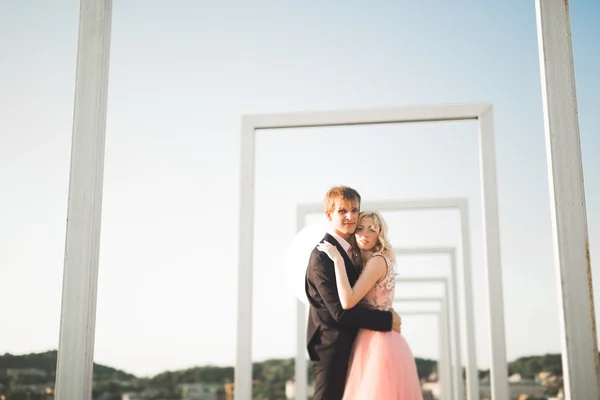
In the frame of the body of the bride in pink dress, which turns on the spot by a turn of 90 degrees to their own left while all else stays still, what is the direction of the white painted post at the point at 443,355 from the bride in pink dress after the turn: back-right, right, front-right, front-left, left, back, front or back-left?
back

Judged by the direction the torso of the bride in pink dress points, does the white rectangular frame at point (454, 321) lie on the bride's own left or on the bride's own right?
on the bride's own right

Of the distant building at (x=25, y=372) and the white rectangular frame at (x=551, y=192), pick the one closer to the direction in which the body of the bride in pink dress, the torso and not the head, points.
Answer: the distant building

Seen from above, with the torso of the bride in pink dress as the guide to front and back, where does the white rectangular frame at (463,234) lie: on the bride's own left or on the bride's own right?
on the bride's own right

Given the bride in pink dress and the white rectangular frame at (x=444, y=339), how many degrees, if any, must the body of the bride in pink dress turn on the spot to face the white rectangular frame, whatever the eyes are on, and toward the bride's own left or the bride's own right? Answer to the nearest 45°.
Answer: approximately 90° to the bride's own right

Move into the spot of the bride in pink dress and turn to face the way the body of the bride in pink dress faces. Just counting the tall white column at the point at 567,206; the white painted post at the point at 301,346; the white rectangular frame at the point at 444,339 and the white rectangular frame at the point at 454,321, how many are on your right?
3

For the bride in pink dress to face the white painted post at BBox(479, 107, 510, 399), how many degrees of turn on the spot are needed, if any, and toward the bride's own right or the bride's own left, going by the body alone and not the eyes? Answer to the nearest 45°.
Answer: approximately 180°

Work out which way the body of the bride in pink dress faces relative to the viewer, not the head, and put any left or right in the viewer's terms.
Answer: facing to the left of the viewer

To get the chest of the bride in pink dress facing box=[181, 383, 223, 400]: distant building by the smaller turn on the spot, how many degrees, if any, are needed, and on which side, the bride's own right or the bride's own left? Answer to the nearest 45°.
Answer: approximately 90° to the bride's own right

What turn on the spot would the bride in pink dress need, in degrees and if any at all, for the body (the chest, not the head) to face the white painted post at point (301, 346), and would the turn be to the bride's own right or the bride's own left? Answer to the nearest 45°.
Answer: approximately 90° to the bride's own right
